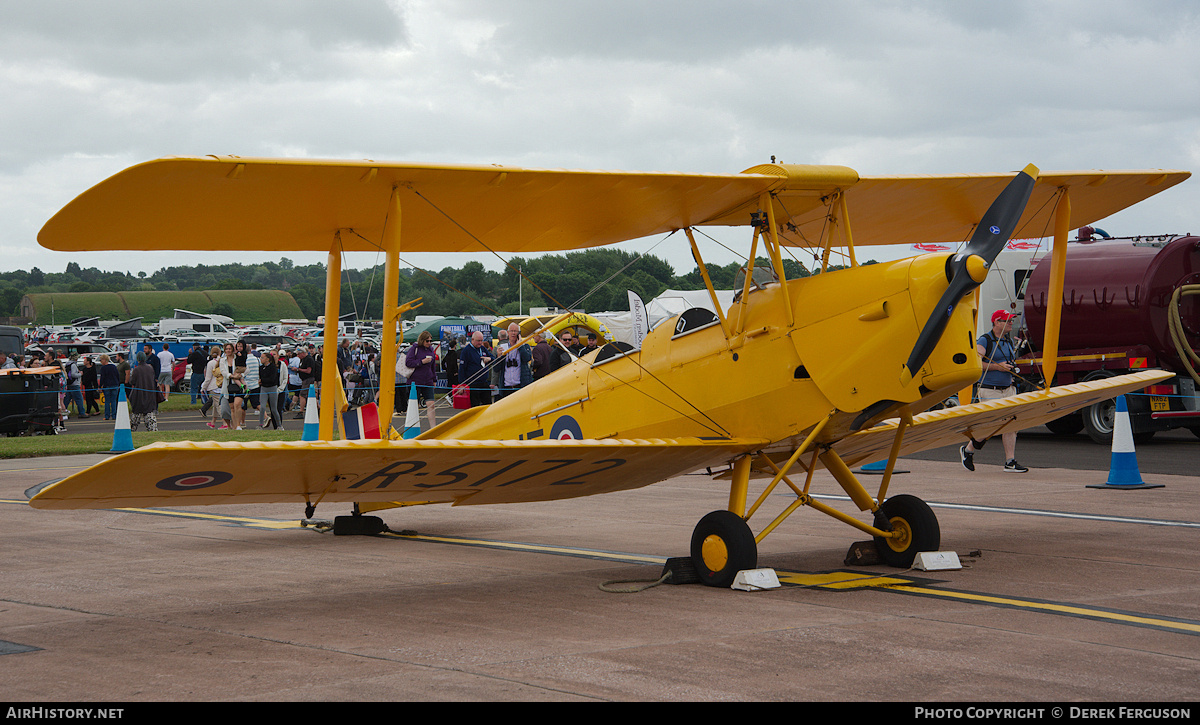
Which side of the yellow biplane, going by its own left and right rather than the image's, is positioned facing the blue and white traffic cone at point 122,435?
back

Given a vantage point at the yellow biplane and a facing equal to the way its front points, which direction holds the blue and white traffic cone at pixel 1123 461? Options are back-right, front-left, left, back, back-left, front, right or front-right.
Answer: left

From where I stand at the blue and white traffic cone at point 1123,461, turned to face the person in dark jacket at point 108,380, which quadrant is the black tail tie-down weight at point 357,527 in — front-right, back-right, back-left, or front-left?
front-left

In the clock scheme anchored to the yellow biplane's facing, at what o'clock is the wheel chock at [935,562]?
The wheel chock is roughly at 10 o'clock from the yellow biplane.

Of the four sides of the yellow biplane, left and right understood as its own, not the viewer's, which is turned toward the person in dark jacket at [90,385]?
back

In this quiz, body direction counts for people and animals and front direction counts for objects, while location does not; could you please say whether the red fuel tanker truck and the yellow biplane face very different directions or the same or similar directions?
very different directions

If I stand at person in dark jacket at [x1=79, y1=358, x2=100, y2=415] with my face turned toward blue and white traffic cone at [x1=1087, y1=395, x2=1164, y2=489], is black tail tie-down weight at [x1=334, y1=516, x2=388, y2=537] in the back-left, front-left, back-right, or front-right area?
front-right

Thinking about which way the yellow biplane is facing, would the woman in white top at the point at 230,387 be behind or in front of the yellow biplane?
behind

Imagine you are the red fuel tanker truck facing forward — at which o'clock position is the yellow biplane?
The yellow biplane is roughly at 8 o'clock from the red fuel tanker truck.
